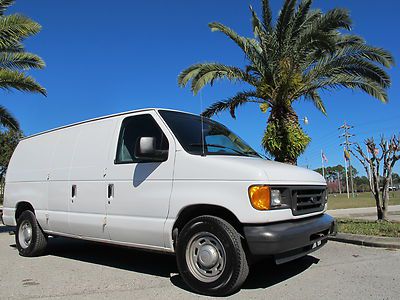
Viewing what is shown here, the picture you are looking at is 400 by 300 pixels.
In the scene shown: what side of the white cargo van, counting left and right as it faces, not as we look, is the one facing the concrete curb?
left

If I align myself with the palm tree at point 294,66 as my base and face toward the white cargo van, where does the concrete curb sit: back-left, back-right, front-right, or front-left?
front-left

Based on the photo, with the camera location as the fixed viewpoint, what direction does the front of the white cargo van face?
facing the viewer and to the right of the viewer

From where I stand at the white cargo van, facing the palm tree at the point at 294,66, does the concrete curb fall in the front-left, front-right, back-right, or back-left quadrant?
front-right

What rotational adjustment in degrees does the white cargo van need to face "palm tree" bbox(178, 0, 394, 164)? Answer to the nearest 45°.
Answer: approximately 90° to its left
